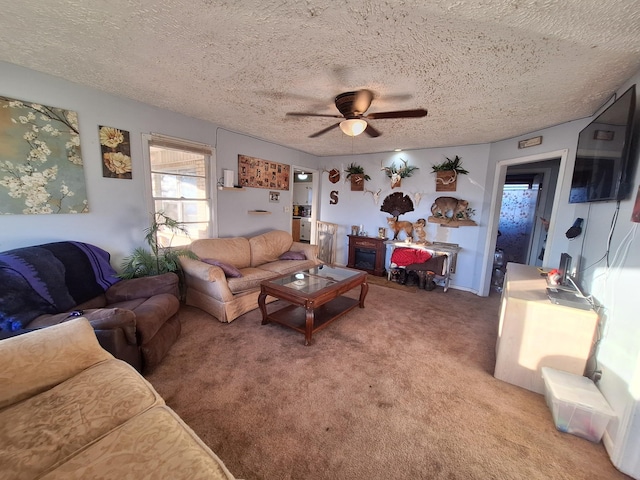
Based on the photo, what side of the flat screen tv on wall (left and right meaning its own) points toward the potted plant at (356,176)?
front

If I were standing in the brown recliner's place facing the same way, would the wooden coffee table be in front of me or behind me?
in front

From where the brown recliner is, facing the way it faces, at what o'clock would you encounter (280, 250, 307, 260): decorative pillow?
The decorative pillow is roughly at 10 o'clock from the brown recliner.

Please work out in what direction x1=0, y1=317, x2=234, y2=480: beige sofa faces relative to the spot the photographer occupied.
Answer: facing away from the viewer and to the right of the viewer

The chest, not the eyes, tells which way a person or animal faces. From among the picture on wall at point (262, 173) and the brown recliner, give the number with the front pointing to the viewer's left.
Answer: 0

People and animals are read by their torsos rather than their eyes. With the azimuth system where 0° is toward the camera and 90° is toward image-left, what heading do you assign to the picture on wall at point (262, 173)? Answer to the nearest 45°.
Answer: approximately 315°

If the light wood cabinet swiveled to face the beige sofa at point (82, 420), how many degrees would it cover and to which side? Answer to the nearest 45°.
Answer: approximately 45° to its left

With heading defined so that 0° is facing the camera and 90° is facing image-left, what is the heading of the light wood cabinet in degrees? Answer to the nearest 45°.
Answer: approximately 90°

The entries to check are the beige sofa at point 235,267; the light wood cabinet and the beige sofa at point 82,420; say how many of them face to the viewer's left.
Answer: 1
